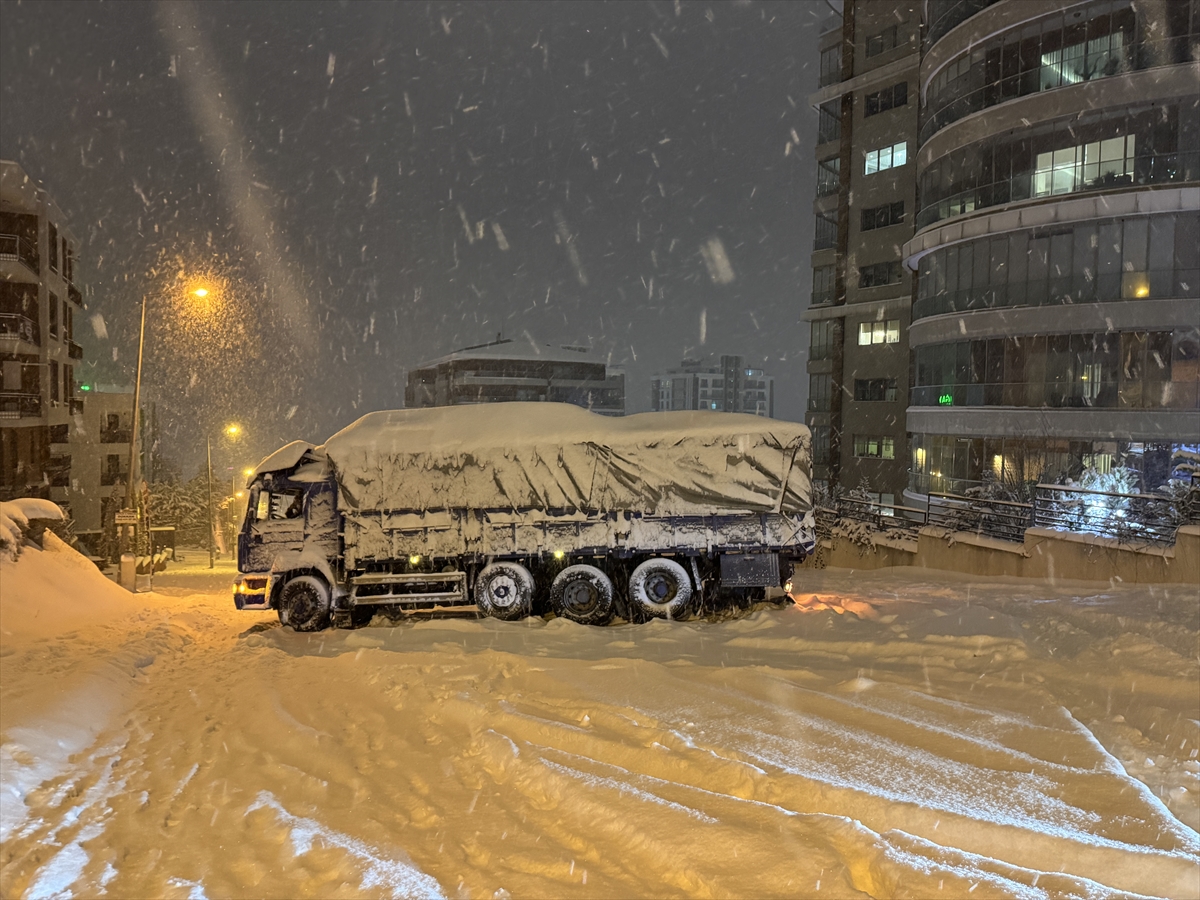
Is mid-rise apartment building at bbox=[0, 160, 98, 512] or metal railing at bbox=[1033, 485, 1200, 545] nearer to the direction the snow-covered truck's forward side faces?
the mid-rise apartment building

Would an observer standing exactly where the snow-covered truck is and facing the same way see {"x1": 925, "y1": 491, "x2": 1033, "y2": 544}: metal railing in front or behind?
behind

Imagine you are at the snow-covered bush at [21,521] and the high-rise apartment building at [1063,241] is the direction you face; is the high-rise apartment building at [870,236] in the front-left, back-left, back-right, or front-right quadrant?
front-left

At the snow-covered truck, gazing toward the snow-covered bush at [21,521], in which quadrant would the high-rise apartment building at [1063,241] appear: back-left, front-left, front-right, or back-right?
back-right

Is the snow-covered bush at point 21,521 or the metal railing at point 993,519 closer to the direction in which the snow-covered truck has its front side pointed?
the snow-covered bush

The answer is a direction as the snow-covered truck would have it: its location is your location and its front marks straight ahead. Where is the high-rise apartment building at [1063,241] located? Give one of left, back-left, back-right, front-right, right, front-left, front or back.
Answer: back-right

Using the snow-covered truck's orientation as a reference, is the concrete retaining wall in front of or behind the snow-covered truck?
behind

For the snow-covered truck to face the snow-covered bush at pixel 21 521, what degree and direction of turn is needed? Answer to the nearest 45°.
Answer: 0° — it already faces it

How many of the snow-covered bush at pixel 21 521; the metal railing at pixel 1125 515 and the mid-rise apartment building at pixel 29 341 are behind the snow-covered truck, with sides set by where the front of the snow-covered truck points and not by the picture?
1

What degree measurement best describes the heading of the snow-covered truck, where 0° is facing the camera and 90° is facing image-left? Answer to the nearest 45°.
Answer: approximately 90°

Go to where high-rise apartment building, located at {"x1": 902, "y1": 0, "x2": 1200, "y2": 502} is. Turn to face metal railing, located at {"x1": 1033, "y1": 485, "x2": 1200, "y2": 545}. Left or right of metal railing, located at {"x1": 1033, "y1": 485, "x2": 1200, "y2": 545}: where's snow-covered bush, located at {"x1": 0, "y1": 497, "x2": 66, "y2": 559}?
right

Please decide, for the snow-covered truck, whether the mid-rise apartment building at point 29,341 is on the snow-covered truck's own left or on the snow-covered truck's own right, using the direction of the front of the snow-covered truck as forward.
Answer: on the snow-covered truck's own right

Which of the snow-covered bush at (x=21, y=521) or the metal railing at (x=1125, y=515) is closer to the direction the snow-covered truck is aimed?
the snow-covered bush
